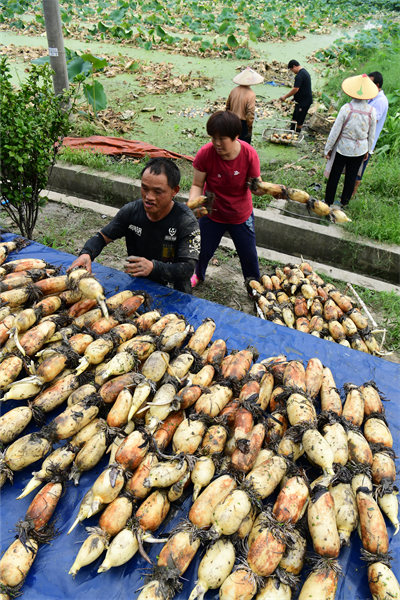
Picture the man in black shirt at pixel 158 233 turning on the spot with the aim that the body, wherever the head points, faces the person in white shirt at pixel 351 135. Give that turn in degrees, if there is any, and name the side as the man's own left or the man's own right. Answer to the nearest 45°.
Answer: approximately 180°

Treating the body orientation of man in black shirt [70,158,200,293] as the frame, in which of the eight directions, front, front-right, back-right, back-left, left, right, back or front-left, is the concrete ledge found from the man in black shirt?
back

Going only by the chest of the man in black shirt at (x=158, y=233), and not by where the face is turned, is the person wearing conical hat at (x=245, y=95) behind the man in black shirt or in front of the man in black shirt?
behind

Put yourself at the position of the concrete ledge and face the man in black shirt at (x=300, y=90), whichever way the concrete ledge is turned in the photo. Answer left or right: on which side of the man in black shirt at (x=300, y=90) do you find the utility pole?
left

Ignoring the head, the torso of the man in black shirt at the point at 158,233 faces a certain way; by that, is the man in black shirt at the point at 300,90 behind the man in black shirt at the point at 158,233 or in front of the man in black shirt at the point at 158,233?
behind

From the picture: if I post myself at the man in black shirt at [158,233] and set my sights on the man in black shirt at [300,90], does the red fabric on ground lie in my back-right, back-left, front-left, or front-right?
front-left

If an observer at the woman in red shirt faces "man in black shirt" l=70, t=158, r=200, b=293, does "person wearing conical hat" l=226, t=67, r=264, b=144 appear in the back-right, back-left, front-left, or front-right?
back-right

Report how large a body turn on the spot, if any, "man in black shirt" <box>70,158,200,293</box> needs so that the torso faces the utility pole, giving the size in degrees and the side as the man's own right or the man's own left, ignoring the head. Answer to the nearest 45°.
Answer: approximately 135° to the man's own right

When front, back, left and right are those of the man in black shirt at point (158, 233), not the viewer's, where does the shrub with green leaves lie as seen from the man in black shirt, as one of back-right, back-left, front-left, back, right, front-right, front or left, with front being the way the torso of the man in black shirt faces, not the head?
right

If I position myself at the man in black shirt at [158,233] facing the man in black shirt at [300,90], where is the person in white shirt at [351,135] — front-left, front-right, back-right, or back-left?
front-right

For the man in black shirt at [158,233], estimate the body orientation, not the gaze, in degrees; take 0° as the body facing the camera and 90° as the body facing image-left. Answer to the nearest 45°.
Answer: approximately 45°

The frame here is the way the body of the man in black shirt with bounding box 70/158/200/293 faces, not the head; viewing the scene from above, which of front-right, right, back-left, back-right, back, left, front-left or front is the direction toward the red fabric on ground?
back-right

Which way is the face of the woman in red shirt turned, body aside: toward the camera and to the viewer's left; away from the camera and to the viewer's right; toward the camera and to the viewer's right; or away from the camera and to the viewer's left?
toward the camera and to the viewer's left
